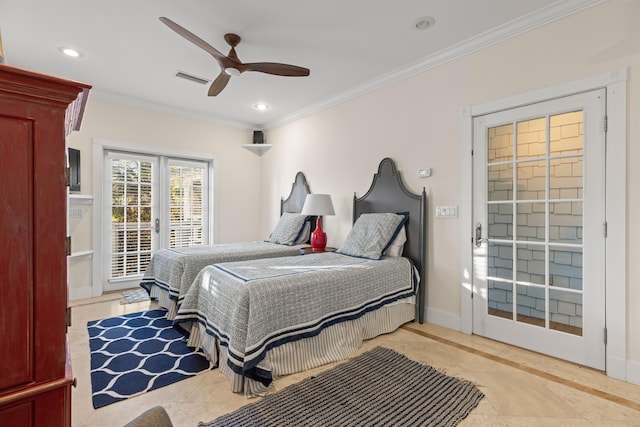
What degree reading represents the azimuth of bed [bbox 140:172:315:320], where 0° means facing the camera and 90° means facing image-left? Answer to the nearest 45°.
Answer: approximately 45°

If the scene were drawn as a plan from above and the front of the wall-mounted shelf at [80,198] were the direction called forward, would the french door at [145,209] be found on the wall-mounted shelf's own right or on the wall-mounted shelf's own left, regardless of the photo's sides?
on the wall-mounted shelf's own left

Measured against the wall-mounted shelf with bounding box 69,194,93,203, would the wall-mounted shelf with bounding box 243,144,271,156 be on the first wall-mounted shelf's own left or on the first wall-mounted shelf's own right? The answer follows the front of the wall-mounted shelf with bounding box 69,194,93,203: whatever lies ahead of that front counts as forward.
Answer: on the first wall-mounted shelf's own left

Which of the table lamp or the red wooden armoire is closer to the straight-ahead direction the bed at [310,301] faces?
the red wooden armoire

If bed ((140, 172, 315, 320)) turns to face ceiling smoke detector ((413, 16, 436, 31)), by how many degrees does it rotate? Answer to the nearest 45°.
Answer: approximately 90° to its left

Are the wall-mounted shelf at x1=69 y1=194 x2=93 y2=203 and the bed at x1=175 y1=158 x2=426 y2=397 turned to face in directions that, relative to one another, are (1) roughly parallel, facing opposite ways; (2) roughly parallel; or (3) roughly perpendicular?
roughly perpendicular

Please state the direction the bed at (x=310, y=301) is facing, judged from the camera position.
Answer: facing the viewer and to the left of the viewer

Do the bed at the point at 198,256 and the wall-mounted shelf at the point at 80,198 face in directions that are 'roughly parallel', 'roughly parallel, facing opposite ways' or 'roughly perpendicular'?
roughly perpendicular

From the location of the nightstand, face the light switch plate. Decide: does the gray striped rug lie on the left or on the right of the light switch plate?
right

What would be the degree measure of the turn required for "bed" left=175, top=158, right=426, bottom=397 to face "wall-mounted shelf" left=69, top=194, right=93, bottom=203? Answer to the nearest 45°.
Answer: approximately 90° to its right

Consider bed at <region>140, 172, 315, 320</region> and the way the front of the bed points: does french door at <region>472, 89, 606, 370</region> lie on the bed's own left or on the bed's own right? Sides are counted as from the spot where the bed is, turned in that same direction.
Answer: on the bed's own left

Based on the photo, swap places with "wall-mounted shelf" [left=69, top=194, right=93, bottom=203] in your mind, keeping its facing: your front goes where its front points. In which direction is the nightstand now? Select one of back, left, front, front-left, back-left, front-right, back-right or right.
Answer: front-left
